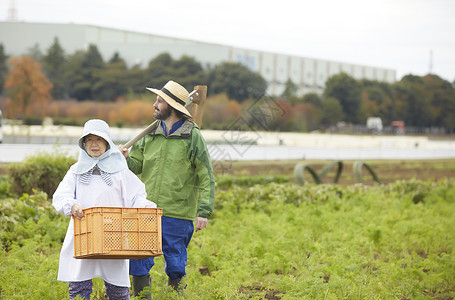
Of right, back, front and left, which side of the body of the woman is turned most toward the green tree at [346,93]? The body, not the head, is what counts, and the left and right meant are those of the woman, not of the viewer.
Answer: back

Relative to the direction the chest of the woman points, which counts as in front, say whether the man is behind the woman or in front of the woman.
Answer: behind

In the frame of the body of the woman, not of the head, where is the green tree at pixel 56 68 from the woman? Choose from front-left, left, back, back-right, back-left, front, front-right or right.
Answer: back

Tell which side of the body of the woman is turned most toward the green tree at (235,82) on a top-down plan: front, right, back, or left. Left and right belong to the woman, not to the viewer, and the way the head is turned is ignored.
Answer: back

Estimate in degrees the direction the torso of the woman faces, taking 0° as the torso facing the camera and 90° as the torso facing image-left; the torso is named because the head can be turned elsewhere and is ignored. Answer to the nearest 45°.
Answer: approximately 0°

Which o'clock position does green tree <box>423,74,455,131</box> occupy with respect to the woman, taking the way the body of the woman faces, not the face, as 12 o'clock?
The green tree is roughly at 7 o'clock from the woman.

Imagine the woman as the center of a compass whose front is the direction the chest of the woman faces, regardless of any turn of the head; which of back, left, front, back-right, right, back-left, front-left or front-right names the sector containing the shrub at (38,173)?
back

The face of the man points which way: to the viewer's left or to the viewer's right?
to the viewer's left

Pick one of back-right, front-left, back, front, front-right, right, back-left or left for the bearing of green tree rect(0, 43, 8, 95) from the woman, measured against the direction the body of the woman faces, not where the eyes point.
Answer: back

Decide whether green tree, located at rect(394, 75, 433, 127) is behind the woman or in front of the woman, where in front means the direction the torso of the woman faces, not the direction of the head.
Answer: behind
